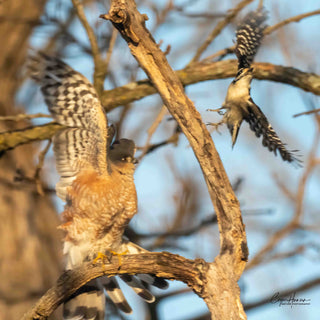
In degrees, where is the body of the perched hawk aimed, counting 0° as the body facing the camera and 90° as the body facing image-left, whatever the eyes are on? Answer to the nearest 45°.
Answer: approximately 315°

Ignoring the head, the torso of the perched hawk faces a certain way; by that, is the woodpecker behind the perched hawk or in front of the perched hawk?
in front

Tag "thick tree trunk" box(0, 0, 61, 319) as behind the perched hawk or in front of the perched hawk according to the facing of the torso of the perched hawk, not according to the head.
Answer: behind
